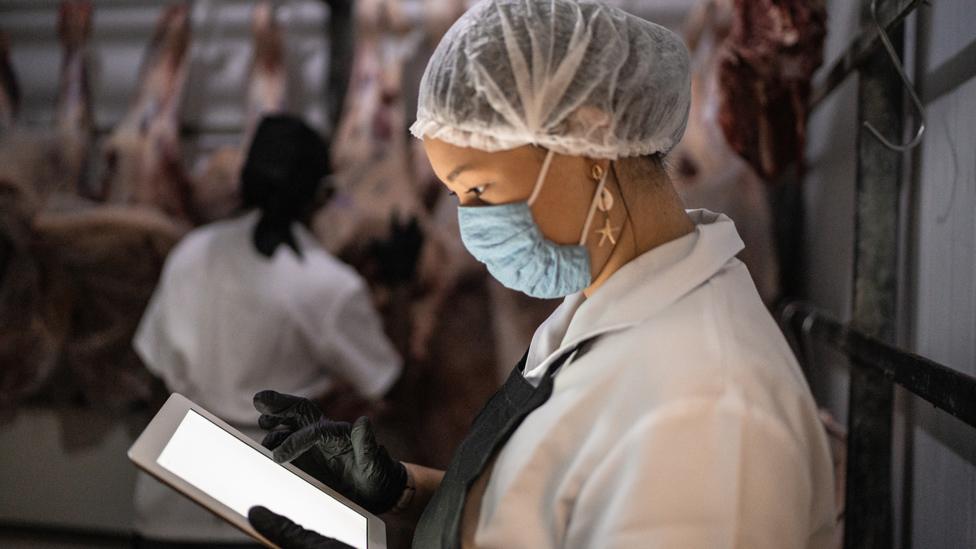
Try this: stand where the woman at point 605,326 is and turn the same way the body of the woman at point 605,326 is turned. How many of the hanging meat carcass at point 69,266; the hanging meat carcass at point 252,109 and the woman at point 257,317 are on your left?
0

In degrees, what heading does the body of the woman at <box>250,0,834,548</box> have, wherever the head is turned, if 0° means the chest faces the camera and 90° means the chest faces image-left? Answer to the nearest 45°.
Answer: approximately 90°

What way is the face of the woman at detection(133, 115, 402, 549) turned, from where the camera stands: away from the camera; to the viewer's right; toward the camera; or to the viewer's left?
away from the camera

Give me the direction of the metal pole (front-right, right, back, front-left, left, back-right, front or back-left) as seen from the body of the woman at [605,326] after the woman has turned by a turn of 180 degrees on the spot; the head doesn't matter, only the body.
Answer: front-left

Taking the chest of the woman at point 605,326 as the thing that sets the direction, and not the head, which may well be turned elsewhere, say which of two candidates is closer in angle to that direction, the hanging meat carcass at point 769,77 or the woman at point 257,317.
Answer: the woman

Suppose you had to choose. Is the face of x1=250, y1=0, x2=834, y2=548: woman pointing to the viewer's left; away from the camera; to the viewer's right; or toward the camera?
to the viewer's left

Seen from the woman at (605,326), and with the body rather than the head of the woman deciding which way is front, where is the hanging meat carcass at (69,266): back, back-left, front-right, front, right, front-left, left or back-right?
front-right
